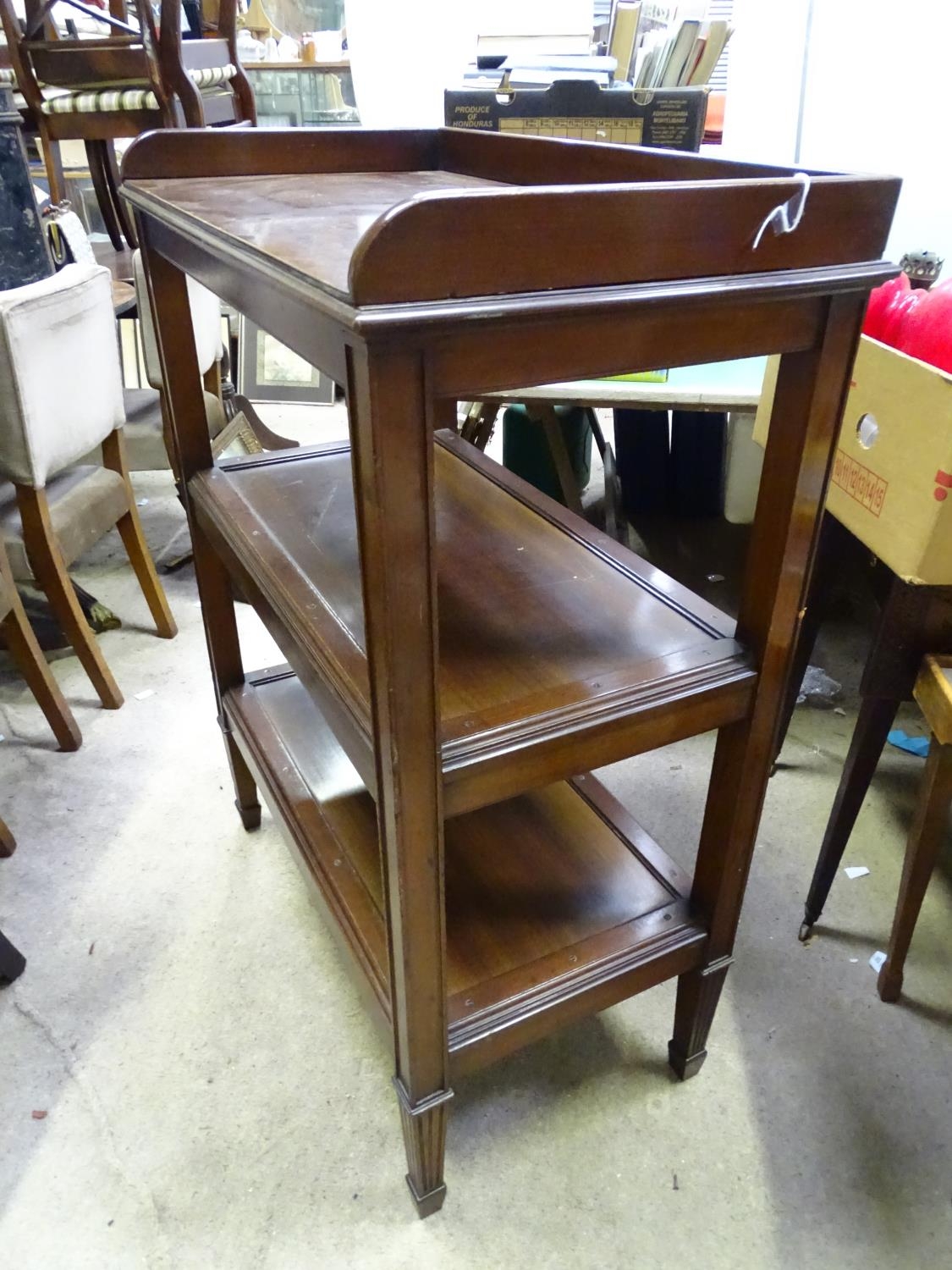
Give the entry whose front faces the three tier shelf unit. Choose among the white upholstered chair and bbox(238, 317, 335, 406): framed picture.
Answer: the framed picture

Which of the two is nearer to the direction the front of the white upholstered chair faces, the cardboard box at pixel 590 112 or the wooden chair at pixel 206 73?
the wooden chair

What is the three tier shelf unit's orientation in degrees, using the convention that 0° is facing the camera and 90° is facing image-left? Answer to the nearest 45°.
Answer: approximately 45°

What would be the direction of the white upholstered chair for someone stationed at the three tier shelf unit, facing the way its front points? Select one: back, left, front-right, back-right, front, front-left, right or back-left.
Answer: right

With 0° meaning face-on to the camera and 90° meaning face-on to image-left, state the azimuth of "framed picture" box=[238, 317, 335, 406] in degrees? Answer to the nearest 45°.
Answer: approximately 0°

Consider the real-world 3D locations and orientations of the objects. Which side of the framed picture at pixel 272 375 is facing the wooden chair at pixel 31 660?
front

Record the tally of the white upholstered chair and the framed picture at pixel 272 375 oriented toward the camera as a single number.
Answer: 1

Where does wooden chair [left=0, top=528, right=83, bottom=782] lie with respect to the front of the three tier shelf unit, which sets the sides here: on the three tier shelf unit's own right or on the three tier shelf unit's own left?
on the three tier shelf unit's own right

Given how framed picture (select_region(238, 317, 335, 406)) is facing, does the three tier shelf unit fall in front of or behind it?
in front

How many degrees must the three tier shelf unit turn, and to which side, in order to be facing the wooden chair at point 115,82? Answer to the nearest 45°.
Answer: approximately 90° to its right

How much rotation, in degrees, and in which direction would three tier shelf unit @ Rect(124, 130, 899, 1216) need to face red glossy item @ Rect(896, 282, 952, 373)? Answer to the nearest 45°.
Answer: approximately 180°

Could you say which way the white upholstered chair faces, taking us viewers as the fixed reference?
facing away from the viewer and to the left of the viewer

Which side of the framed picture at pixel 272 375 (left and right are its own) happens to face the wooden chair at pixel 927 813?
front

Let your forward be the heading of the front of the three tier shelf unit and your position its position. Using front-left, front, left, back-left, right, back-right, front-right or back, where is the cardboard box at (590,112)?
back-right
